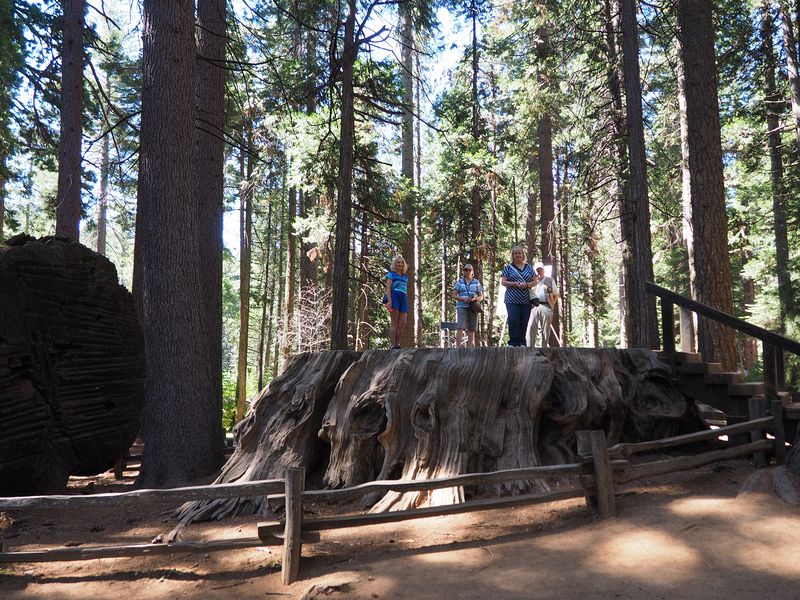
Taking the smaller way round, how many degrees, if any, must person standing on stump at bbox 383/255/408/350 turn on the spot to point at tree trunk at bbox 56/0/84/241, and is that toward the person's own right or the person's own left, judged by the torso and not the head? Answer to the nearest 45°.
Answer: approximately 135° to the person's own right

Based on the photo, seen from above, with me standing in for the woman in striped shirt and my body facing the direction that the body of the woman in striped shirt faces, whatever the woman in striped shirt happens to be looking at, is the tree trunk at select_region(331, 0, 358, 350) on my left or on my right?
on my right

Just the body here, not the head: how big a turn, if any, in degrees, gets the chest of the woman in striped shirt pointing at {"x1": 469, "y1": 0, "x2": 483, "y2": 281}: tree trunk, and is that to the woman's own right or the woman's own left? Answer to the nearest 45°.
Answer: approximately 180°

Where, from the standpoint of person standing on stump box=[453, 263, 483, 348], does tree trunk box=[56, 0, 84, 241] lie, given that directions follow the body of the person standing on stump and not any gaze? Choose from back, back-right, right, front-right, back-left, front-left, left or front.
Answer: right

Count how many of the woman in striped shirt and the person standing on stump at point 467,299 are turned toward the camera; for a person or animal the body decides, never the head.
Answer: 2

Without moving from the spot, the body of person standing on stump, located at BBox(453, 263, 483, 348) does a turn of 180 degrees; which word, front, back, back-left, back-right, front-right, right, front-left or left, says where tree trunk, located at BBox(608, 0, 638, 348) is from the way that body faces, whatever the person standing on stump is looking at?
front-right

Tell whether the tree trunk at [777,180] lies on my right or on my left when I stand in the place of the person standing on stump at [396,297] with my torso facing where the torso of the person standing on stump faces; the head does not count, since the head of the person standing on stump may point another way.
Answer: on my left

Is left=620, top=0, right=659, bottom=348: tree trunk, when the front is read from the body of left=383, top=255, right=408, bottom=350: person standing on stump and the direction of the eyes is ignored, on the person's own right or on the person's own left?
on the person's own left

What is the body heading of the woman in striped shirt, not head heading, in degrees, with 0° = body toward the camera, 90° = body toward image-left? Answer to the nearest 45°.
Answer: approximately 0°

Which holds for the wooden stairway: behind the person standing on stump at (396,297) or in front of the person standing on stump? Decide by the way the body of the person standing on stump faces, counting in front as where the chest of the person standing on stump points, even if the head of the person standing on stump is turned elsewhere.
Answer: in front

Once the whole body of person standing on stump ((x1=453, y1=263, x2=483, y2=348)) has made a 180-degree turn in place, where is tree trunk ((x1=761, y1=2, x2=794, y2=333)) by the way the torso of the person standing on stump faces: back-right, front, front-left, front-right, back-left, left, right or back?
front-right

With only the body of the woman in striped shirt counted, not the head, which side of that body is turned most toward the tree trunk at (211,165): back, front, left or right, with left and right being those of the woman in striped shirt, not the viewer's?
right

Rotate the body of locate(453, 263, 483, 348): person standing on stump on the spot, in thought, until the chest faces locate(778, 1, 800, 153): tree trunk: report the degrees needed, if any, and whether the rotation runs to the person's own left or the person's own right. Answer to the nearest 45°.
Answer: approximately 135° to the person's own left
